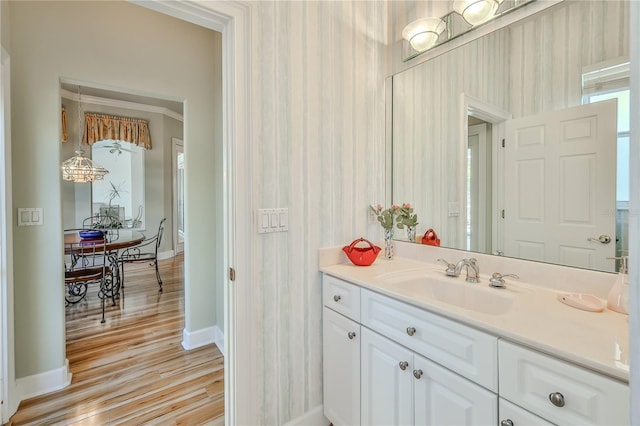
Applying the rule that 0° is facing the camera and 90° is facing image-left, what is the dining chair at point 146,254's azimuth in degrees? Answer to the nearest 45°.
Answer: approximately 90°

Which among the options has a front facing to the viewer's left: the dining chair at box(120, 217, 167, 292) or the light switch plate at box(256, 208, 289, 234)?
the dining chair

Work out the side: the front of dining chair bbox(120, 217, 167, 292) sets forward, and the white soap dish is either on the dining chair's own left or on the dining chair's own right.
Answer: on the dining chair's own left

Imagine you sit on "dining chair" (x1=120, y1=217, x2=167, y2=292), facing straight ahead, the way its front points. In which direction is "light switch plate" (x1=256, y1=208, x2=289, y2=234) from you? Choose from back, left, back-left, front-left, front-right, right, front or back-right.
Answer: left

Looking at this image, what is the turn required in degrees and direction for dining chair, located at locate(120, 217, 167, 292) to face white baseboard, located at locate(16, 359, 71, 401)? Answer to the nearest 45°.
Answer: approximately 90° to its left

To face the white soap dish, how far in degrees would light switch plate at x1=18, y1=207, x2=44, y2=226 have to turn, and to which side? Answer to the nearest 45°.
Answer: approximately 45° to its left

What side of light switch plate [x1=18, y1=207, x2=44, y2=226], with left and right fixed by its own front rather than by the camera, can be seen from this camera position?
front

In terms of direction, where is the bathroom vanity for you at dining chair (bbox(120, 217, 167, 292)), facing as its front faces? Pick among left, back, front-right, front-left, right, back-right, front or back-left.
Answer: left

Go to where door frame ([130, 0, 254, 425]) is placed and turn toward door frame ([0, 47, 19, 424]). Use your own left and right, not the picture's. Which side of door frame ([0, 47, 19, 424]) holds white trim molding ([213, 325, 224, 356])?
right

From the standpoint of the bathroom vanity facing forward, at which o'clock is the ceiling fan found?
The ceiling fan is roughly at 2 o'clock from the bathroom vanity.

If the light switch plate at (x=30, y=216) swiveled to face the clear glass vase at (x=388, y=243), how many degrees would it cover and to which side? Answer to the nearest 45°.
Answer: approximately 45° to its left

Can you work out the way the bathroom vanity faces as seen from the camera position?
facing the viewer and to the left of the viewer

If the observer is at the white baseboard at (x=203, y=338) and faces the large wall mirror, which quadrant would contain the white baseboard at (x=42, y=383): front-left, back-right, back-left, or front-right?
back-right

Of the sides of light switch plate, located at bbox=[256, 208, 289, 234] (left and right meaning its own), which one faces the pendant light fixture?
back

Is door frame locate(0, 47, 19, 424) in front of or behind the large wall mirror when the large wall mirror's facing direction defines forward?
in front

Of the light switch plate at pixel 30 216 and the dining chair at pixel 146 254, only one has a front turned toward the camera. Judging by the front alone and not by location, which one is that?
the light switch plate

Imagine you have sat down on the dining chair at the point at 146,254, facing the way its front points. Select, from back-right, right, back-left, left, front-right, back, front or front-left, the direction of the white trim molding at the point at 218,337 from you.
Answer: left

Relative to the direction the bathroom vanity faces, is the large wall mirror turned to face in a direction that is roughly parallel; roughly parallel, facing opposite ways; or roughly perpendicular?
roughly parallel
